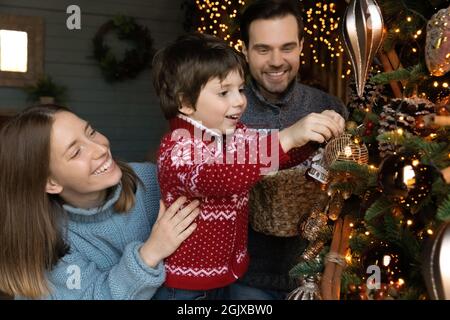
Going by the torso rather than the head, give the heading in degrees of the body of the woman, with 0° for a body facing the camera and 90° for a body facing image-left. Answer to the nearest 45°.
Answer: approximately 315°

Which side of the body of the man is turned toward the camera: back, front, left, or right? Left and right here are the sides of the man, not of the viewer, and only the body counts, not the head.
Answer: front

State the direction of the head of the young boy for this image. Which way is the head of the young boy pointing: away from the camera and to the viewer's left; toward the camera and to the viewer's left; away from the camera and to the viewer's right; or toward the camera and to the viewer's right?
toward the camera and to the viewer's right

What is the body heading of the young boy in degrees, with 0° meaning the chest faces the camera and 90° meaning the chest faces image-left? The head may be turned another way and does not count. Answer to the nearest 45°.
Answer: approximately 315°

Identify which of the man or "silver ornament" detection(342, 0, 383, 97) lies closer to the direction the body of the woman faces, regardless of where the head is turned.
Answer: the silver ornament

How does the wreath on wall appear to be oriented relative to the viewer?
toward the camera

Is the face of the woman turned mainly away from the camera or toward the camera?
toward the camera

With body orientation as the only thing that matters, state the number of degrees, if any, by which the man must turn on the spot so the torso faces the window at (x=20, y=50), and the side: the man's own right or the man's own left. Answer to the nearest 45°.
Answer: approximately 135° to the man's own right

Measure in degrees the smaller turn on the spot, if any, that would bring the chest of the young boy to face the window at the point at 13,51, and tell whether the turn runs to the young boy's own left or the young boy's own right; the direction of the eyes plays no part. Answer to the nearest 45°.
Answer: approximately 180°

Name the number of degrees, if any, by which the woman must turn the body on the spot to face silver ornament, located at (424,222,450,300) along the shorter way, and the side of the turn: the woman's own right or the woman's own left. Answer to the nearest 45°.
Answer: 0° — they already face it

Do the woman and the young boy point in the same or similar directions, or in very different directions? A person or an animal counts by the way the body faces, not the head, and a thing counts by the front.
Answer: same or similar directions
